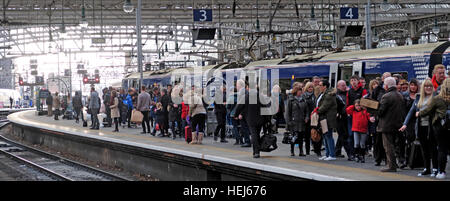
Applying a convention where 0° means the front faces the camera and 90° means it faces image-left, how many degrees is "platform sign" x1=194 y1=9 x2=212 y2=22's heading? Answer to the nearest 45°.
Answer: approximately 0°

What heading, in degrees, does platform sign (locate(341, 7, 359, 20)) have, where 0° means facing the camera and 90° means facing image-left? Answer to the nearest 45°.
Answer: approximately 0°

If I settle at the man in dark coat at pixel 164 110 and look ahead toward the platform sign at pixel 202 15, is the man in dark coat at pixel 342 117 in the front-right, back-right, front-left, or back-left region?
back-right

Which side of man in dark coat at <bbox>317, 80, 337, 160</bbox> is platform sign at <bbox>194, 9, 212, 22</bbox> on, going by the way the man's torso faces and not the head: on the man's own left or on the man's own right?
on the man's own right

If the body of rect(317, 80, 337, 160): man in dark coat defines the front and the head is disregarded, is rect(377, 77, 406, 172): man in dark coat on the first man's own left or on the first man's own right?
on the first man's own left
